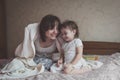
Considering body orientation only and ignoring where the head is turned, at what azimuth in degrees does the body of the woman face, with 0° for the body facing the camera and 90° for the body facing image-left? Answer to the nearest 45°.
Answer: approximately 315°

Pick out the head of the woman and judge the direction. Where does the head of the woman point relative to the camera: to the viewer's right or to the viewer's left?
to the viewer's right
